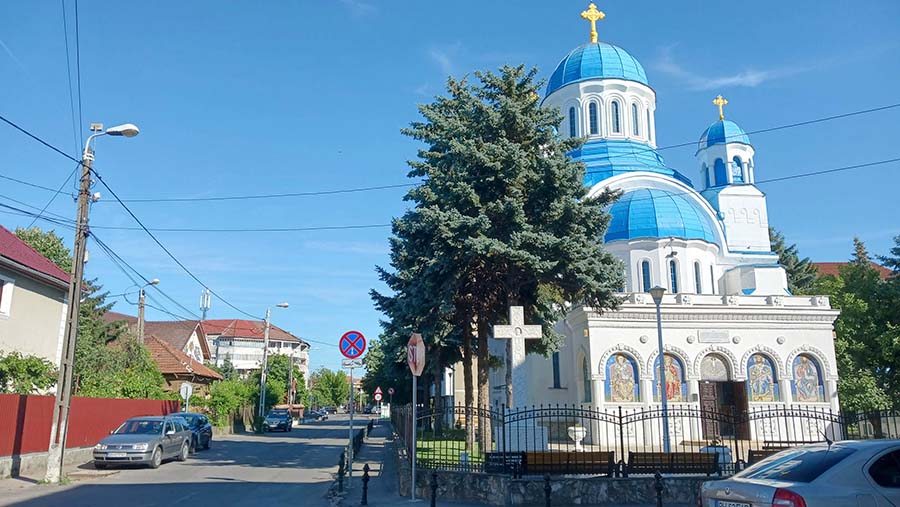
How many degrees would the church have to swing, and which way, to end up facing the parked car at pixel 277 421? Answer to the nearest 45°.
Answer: approximately 90° to its right

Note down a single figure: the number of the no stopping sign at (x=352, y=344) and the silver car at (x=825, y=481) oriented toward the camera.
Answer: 1

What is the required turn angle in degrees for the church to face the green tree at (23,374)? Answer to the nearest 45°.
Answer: approximately 45° to its right

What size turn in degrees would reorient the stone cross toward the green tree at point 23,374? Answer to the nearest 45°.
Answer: approximately 90° to its right

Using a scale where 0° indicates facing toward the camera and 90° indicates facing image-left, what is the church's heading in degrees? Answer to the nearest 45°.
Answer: approximately 0°

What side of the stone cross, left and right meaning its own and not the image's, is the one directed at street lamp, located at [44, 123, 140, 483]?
right

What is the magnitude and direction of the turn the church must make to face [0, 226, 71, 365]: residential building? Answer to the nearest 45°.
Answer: approximately 45° to its right
